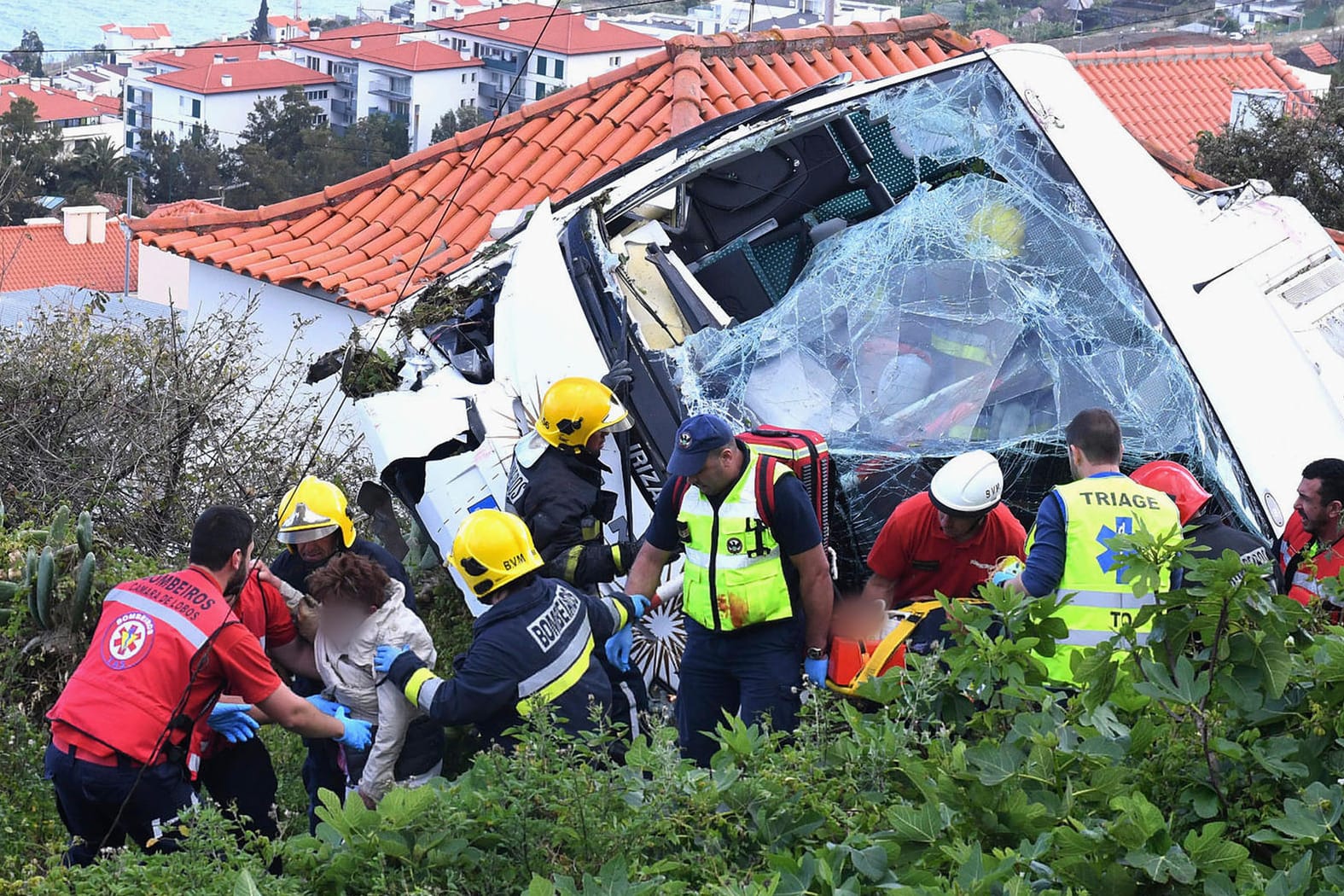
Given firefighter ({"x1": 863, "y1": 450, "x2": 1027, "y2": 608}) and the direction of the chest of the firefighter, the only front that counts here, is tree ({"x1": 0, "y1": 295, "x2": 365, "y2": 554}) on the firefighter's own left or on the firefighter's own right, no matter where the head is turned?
on the firefighter's own right

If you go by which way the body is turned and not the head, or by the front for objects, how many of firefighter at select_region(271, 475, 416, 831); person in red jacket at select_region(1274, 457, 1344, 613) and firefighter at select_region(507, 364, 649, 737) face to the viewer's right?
1

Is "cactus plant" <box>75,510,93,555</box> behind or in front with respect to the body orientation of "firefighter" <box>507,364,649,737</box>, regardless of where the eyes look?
behind

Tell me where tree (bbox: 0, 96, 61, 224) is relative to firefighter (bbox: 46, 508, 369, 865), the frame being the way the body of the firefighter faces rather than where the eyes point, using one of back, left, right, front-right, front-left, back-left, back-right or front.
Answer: front-left

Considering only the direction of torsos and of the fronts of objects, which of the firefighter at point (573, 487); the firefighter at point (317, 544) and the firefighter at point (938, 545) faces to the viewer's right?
the firefighter at point (573, 487)

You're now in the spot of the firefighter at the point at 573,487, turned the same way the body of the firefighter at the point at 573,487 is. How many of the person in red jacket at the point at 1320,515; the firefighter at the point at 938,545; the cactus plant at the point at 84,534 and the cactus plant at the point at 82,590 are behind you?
2

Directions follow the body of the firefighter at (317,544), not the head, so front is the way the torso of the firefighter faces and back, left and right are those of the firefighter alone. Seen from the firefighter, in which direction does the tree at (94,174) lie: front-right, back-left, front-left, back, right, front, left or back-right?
back-right

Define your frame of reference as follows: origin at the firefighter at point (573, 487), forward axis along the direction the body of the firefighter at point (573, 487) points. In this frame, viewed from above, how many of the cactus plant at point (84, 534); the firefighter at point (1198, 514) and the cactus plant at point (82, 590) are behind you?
2

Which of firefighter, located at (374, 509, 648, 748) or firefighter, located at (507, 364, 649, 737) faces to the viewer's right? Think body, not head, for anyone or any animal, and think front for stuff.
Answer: firefighter, located at (507, 364, 649, 737)

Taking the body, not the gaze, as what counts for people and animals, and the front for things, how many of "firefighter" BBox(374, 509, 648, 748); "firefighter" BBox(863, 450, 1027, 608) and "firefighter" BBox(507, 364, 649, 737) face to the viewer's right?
1

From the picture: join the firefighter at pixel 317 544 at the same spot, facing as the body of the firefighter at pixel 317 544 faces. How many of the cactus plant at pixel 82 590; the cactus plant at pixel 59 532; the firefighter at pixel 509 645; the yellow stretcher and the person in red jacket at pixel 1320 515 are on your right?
2

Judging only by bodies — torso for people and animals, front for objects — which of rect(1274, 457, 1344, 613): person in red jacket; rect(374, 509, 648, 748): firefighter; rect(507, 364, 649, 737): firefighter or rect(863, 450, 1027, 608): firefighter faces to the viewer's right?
rect(507, 364, 649, 737): firefighter

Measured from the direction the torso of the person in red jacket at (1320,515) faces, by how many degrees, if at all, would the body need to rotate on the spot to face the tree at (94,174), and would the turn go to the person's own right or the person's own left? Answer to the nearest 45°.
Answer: approximately 90° to the person's own right

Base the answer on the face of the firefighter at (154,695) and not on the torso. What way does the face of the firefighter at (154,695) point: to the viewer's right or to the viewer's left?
to the viewer's right
